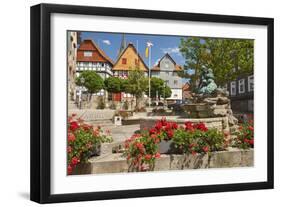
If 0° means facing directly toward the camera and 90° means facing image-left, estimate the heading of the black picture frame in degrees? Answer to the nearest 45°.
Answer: approximately 315°
